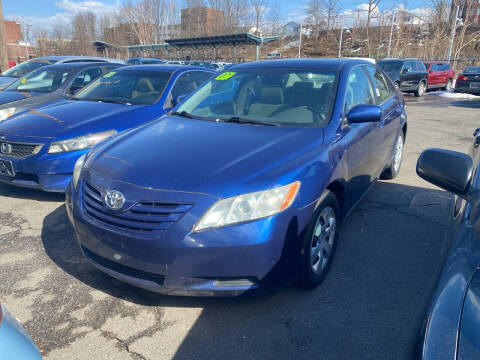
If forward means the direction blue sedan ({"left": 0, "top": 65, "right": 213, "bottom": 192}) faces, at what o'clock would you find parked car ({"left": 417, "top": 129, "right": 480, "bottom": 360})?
The parked car is roughly at 10 o'clock from the blue sedan.

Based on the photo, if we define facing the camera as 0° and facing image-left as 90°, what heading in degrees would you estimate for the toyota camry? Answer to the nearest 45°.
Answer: approximately 45°

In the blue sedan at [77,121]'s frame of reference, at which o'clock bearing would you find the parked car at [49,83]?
The parked car is roughly at 4 o'clock from the blue sedan.

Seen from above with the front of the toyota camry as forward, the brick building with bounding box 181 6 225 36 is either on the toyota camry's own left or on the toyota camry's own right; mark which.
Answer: on the toyota camry's own right

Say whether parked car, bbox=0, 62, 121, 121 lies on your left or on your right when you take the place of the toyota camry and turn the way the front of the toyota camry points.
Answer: on your right

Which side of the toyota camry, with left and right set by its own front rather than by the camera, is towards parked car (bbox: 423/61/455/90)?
back

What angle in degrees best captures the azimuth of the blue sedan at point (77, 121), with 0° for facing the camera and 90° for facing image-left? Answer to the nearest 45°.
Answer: approximately 45°

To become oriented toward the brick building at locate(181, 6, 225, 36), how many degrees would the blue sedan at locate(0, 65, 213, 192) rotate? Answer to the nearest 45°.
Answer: approximately 135° to its right

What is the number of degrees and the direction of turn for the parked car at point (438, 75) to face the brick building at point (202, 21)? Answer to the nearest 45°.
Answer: approximately 90° to its right
